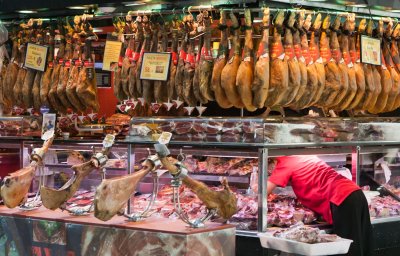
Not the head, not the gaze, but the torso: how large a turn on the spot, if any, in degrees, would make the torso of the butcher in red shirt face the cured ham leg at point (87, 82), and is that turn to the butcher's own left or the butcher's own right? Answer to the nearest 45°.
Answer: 0° — they already face it

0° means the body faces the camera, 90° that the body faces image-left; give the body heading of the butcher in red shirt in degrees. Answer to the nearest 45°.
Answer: approximately 90°

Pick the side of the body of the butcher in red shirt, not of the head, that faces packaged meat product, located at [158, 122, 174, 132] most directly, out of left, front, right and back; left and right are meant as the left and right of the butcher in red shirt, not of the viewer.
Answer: front

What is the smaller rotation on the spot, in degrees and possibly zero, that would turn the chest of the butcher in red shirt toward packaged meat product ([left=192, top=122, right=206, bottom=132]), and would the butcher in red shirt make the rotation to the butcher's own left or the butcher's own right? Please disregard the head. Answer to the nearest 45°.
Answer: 0° — they already face it

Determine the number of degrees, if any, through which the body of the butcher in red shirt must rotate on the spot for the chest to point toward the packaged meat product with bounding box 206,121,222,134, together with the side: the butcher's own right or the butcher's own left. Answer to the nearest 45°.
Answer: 0° — they already face it

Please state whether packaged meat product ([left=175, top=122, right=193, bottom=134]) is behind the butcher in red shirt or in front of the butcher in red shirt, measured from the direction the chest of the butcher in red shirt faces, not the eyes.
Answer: in front

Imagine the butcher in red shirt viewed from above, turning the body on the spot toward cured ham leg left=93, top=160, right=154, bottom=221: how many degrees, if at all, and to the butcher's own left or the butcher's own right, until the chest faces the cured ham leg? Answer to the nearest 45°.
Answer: approximately 45° to the butcher's own left
